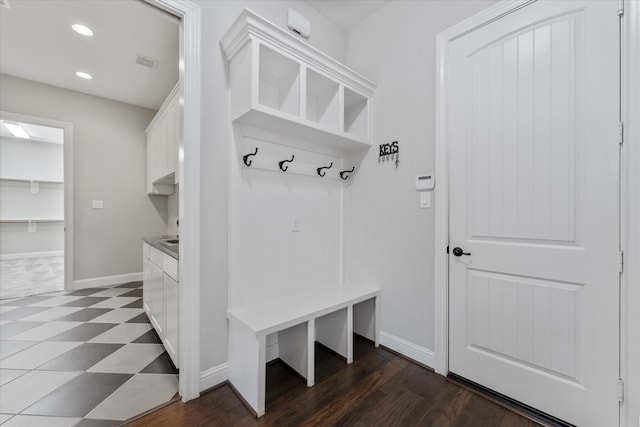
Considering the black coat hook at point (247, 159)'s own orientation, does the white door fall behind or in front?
in front

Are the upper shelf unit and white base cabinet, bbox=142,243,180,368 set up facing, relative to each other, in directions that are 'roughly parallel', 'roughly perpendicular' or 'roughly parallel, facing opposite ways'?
roughly perpendicular

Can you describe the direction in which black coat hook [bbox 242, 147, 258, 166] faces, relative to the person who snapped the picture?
facing the viewer and to the right of the viewer

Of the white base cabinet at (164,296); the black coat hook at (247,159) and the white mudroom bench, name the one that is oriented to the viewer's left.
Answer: the white base cabinet

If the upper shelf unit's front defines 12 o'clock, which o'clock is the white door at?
The white door is roughly at 11 o'clock from the upper shelf unit.

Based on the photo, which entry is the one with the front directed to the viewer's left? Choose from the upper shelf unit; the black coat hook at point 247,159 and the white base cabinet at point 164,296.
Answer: the white base cabinet

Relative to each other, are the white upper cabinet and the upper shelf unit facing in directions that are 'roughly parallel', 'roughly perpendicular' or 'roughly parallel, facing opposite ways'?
roughly perpendicular
